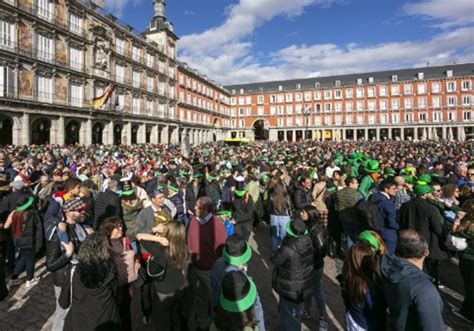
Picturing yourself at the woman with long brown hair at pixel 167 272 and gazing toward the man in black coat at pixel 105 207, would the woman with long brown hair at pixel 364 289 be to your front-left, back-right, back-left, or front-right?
back-right

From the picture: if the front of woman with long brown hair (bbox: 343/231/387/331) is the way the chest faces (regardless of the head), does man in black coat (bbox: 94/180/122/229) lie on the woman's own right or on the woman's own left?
on the woman's own left

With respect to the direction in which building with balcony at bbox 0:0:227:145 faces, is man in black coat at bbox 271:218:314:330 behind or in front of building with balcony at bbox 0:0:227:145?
in front

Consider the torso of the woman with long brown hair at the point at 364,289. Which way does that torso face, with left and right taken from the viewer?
facing away from the viewer and to the right of the viewer

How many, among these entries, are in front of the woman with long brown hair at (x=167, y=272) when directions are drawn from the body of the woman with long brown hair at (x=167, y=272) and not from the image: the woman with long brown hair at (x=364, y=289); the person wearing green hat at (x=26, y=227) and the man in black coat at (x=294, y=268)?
1

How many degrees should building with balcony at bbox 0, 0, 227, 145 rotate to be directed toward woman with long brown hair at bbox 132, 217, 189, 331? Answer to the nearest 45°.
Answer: approximately 45° to its right

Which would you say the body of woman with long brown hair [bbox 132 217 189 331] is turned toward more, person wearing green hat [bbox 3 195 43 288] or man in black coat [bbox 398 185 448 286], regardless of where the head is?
the person wearing green hat

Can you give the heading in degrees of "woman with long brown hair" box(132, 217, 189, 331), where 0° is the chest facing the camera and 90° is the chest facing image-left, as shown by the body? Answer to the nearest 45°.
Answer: approximately 135°

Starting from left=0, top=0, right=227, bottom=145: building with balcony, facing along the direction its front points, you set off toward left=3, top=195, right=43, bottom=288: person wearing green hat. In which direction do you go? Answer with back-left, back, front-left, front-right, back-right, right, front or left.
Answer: front-right

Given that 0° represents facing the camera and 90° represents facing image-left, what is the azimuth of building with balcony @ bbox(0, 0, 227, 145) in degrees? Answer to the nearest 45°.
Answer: approximately 315°
